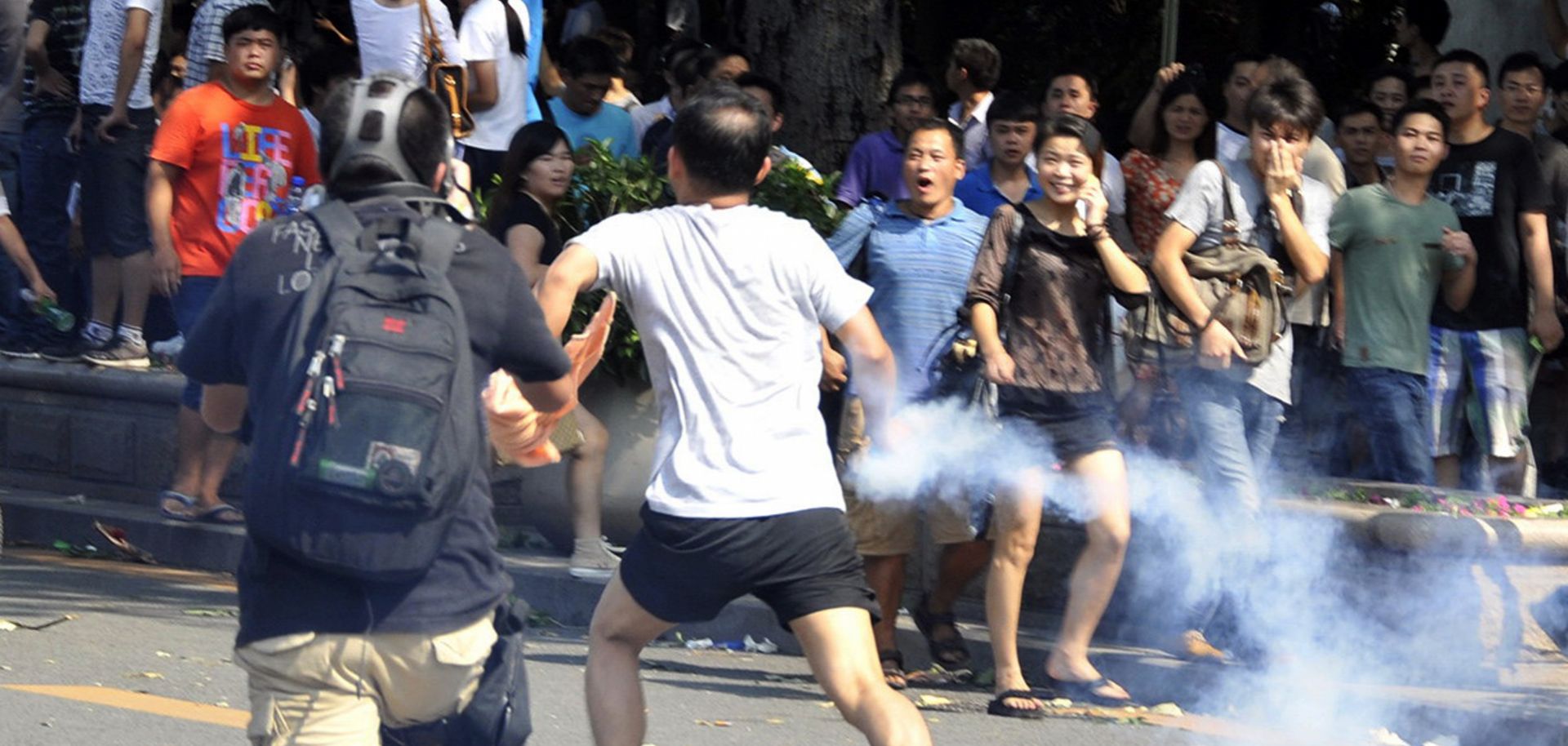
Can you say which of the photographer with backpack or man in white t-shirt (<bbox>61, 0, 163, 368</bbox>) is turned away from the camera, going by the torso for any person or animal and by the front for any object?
the photographer with backpack

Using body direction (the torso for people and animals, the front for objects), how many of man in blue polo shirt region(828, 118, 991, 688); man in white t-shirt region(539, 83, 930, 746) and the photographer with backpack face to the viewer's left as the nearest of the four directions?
0

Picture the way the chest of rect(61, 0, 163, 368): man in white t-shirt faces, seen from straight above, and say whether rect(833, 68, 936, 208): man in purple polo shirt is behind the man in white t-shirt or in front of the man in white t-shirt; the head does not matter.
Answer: behind

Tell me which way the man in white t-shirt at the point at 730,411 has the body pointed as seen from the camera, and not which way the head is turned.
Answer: away from the camera

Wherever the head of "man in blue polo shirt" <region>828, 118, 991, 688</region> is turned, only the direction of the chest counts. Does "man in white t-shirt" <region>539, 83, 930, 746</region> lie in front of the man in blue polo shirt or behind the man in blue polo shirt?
in front

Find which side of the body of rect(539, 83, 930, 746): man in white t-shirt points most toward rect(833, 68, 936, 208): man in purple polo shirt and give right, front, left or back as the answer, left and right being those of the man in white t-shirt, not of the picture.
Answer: front

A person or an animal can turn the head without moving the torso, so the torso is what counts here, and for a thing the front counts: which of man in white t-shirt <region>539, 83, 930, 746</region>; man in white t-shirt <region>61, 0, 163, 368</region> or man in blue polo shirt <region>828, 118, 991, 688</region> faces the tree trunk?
man in white t-shirt <region>539, 83, 930, 746</region>

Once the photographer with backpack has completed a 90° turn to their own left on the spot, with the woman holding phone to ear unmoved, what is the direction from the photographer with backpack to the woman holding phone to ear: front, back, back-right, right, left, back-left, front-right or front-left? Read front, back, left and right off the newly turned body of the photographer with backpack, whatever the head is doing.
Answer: back-right

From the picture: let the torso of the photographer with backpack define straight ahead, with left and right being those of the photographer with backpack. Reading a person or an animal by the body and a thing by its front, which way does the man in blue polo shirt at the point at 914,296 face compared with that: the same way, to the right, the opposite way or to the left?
the opposite way

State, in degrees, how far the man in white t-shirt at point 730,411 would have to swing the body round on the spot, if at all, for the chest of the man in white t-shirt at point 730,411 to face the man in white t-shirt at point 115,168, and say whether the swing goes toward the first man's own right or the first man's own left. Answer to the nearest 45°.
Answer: approximately 45° to the first man's own left

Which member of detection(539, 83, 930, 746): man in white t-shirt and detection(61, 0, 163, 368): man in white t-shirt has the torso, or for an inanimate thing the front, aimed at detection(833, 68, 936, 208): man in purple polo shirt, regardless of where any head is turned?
detection(539, 83, 930, 746): man in white t-shirt

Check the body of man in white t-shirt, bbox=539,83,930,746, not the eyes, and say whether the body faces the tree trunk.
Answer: yes

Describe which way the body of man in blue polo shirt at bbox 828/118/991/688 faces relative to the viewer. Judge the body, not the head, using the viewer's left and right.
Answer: facing the viewer
